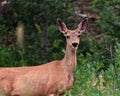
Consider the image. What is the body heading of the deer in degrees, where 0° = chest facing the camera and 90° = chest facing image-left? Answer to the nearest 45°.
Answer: approximately 270°
